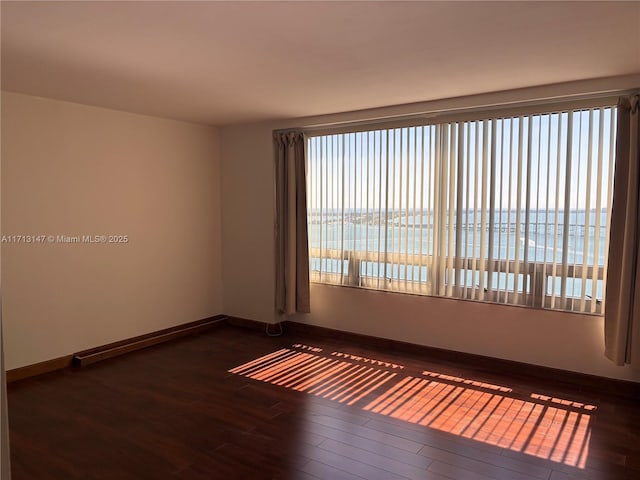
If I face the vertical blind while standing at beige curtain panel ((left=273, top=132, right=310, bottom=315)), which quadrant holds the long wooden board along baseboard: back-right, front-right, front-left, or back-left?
back-right

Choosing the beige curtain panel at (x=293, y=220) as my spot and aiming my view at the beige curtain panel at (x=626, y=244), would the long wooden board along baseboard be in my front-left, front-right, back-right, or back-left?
back-right
